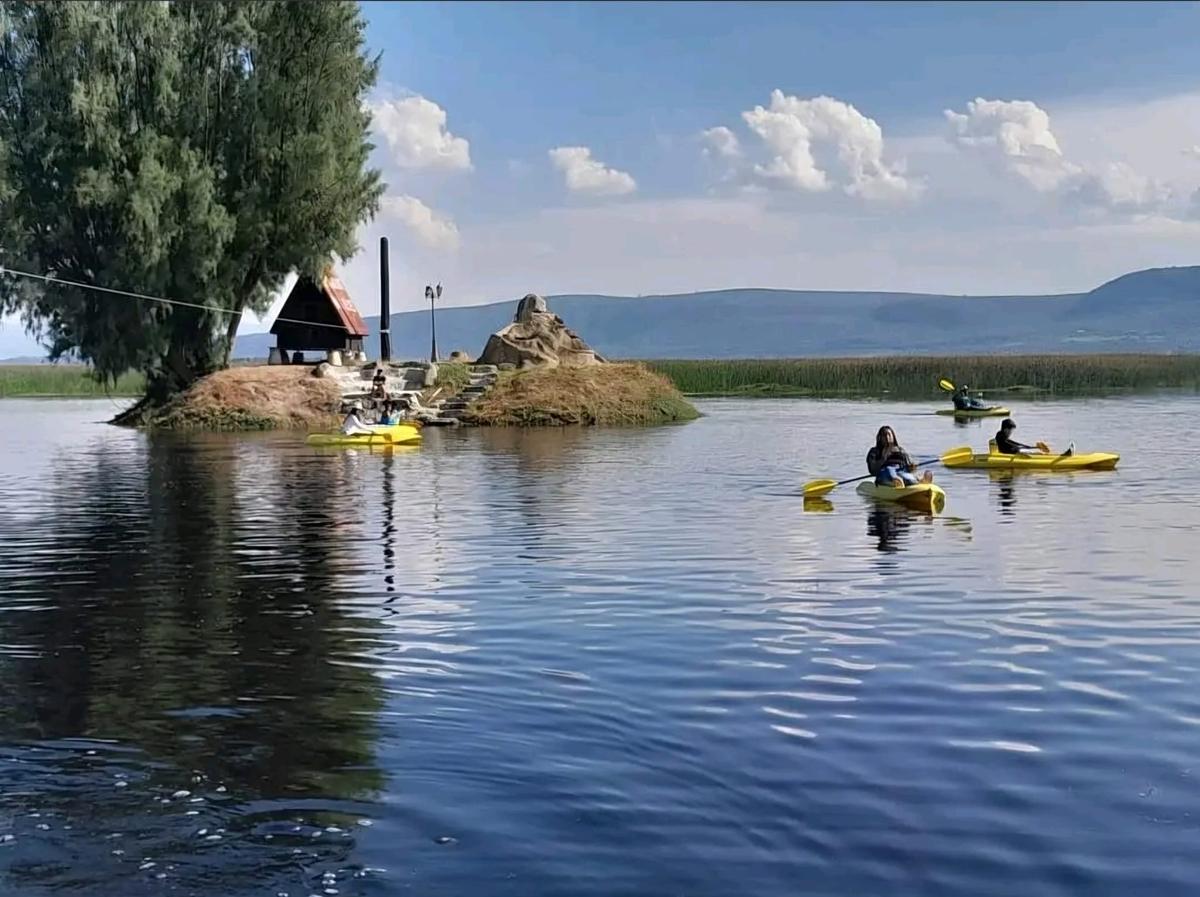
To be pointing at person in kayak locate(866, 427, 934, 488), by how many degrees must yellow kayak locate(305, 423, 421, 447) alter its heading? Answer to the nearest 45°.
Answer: approximately 45° to its right

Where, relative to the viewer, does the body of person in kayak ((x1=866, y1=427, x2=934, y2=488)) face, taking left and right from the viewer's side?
facing the viewer and to the right of the viewer

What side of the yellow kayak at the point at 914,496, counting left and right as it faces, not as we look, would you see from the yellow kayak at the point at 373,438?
back

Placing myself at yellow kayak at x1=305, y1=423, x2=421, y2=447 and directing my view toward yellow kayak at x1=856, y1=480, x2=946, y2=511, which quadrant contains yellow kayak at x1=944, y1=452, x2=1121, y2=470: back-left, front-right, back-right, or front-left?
front-left

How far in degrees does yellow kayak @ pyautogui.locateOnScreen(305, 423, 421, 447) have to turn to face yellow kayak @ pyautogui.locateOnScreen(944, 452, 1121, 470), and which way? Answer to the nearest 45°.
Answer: approximately 45° to its right

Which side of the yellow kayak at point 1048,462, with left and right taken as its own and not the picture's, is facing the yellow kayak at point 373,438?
back

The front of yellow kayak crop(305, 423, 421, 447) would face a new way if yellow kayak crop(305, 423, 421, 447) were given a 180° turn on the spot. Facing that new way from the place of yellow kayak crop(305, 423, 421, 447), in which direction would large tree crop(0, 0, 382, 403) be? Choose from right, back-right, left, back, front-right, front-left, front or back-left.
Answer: front-right

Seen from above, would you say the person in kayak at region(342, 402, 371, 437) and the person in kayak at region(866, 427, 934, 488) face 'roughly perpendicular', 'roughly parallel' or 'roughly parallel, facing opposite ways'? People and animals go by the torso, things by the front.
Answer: roughly perpendicular

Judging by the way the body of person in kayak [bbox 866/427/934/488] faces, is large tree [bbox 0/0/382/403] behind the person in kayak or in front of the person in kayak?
behind

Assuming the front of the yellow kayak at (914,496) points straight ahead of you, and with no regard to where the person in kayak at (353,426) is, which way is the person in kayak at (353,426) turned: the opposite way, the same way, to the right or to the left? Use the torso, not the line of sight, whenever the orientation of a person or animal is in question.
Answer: to the left

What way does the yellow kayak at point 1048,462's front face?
to the viewer's right

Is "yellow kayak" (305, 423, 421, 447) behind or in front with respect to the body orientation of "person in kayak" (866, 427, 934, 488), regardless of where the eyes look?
behind

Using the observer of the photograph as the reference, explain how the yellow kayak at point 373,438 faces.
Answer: facing to the right of the viewer

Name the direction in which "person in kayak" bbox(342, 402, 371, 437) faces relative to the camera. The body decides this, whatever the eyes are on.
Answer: to the viewer's right

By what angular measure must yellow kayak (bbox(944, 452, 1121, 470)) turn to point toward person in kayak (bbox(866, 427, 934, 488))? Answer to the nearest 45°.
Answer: approximately 135° to its right

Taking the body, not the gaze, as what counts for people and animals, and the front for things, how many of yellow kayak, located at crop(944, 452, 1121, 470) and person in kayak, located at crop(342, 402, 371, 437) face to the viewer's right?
2
